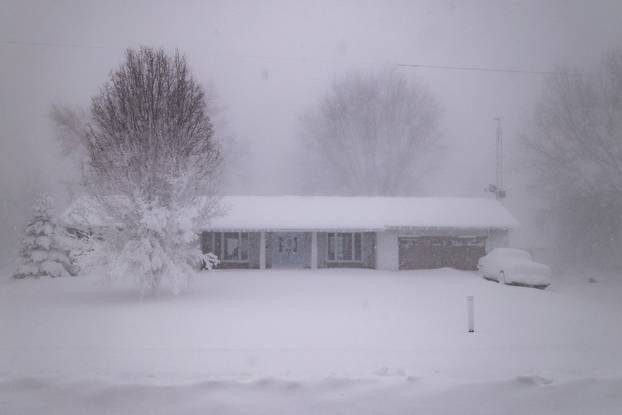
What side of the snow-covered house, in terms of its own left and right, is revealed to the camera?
front

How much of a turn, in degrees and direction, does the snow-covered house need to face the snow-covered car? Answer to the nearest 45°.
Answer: approximately 45° to its left

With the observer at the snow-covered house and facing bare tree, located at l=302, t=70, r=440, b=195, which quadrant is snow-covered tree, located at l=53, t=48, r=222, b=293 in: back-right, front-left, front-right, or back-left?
back-left

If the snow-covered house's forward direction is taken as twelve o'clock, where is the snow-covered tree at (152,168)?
The snow-covered tree is roughly at 1 o'clock from the snow-covered house.

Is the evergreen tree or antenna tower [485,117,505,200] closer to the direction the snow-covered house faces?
the evergreen tree

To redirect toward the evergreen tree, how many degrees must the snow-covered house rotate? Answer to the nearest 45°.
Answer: approximately 90° to its right

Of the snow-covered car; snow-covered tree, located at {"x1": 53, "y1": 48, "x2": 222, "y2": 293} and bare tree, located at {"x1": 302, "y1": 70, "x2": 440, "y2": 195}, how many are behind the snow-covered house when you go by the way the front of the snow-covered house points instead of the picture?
1

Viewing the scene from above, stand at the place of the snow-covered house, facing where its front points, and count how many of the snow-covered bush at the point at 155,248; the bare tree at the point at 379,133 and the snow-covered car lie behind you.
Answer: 1

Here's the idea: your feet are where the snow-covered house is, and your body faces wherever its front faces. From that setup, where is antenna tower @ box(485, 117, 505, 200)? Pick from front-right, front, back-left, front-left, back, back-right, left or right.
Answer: back-left

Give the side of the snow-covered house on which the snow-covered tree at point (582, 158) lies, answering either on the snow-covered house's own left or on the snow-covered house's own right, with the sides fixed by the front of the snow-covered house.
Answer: on the snow-covered house's own left

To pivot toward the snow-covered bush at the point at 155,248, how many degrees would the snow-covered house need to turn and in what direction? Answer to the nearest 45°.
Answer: approximately 45° to its right

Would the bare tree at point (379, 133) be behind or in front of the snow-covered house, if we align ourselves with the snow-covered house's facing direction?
behind
